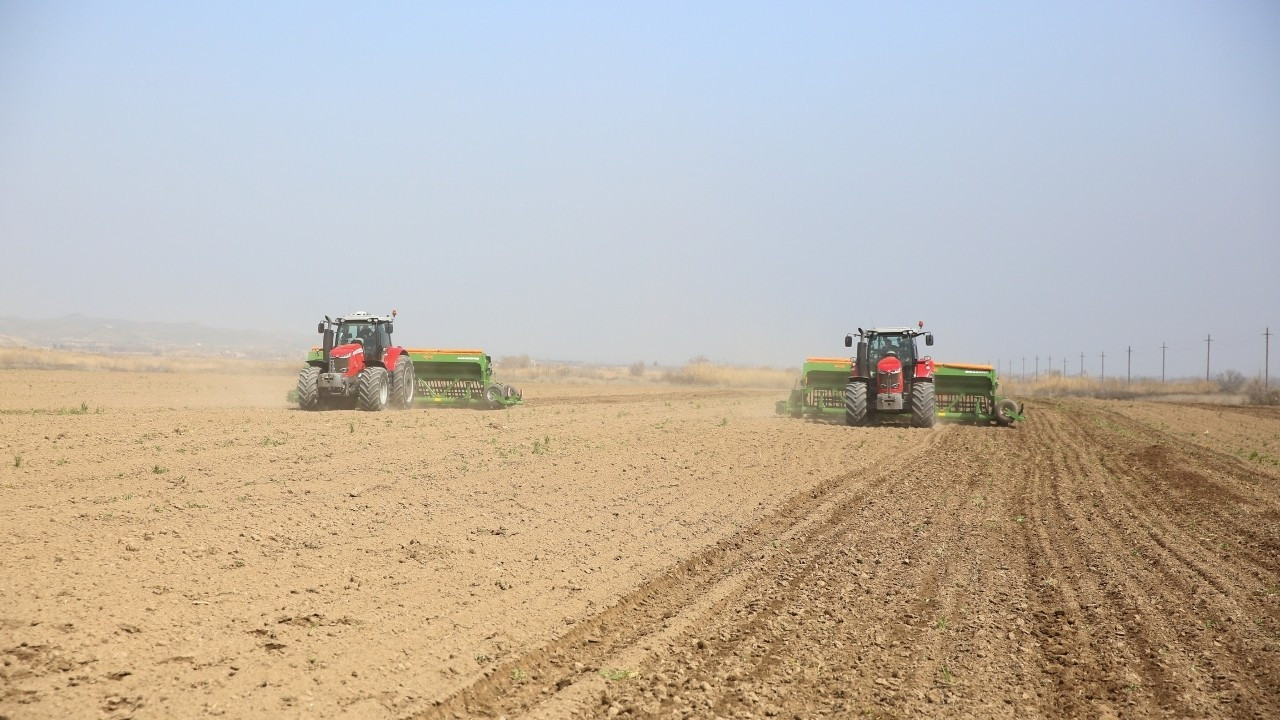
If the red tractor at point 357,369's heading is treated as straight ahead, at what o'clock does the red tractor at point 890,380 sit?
the red tractor at point 890,380 is roughly at 8 o'clock from the red tractor at point 357,369.

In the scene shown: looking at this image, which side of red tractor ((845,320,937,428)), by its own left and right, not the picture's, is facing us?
front

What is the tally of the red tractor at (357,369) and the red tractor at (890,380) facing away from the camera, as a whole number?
0

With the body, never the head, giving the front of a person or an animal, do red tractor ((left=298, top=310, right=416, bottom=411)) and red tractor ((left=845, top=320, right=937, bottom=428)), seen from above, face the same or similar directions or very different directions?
same or similar directions

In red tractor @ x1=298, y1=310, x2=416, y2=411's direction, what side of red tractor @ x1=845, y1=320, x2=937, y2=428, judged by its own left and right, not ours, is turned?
right

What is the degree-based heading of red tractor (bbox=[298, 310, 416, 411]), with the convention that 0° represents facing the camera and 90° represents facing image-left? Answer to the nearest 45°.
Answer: approximately 45°
